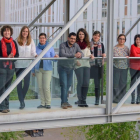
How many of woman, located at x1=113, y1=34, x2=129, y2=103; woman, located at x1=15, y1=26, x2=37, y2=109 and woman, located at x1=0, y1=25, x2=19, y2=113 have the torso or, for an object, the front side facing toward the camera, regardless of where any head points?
3

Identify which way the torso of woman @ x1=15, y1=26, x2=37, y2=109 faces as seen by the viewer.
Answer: toward the camera

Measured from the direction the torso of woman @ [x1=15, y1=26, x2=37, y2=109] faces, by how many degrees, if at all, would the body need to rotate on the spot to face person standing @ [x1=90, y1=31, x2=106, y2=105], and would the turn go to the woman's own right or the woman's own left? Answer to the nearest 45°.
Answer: approximately 90° to the woman's own left

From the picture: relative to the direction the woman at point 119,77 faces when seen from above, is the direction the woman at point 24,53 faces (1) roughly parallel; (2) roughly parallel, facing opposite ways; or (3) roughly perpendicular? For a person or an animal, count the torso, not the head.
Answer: roughly parallel

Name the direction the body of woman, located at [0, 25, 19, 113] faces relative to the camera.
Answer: toward the camera

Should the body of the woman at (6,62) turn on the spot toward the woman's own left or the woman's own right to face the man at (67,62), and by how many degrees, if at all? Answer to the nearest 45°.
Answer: approximately 90° to the woman's own left

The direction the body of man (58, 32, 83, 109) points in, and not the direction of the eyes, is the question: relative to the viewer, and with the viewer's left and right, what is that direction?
facing the viewer and to the right of the viewer

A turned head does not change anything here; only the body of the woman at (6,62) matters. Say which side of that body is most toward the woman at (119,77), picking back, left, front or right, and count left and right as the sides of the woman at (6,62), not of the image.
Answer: left

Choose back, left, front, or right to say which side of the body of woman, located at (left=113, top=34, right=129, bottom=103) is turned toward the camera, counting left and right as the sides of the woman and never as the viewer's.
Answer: front

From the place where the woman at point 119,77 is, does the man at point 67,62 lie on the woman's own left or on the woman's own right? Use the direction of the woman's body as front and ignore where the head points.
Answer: on the woman's own right
